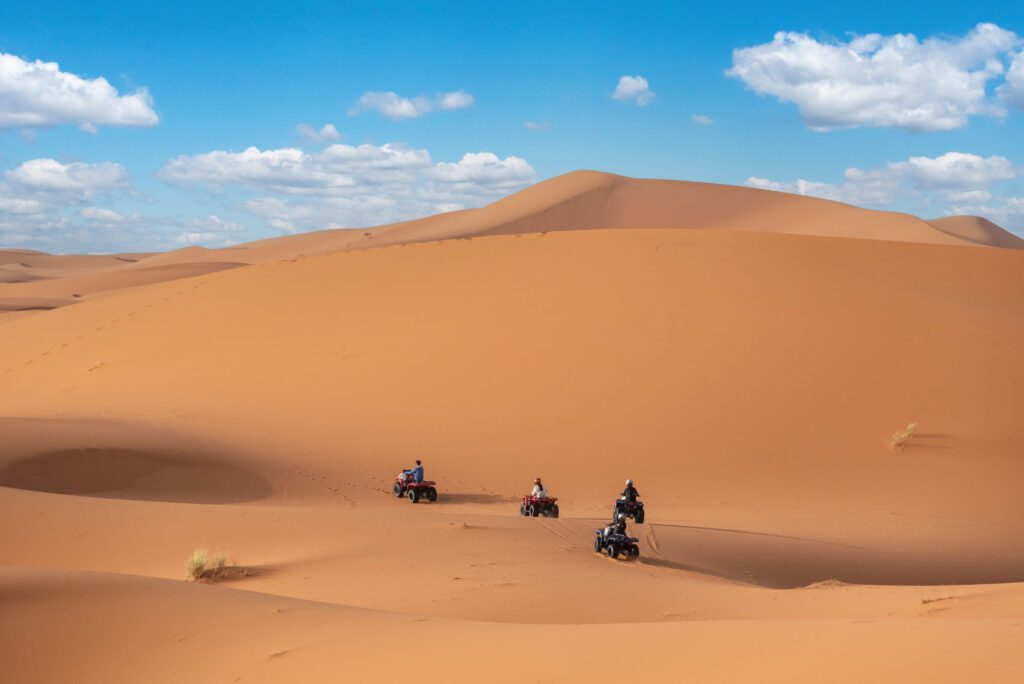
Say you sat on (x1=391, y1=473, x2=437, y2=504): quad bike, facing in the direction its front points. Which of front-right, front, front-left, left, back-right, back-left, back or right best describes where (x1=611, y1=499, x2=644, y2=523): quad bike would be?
back

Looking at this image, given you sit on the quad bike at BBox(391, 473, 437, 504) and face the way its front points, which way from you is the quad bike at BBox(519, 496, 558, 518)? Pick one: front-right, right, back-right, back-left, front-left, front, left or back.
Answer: back

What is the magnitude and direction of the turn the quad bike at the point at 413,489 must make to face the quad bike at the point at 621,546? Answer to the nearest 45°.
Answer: approximately 180°

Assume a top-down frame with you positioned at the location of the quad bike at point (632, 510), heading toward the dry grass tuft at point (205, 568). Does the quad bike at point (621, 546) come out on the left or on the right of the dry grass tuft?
left

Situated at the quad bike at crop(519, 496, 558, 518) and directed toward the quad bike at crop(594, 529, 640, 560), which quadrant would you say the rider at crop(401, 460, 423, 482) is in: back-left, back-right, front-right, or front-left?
back-right

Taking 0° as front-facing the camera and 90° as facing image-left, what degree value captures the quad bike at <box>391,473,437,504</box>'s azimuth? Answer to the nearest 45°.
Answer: approximately 135°

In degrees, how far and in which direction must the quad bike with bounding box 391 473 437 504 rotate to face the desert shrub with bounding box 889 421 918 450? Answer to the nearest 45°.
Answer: approximately 135° to its right
